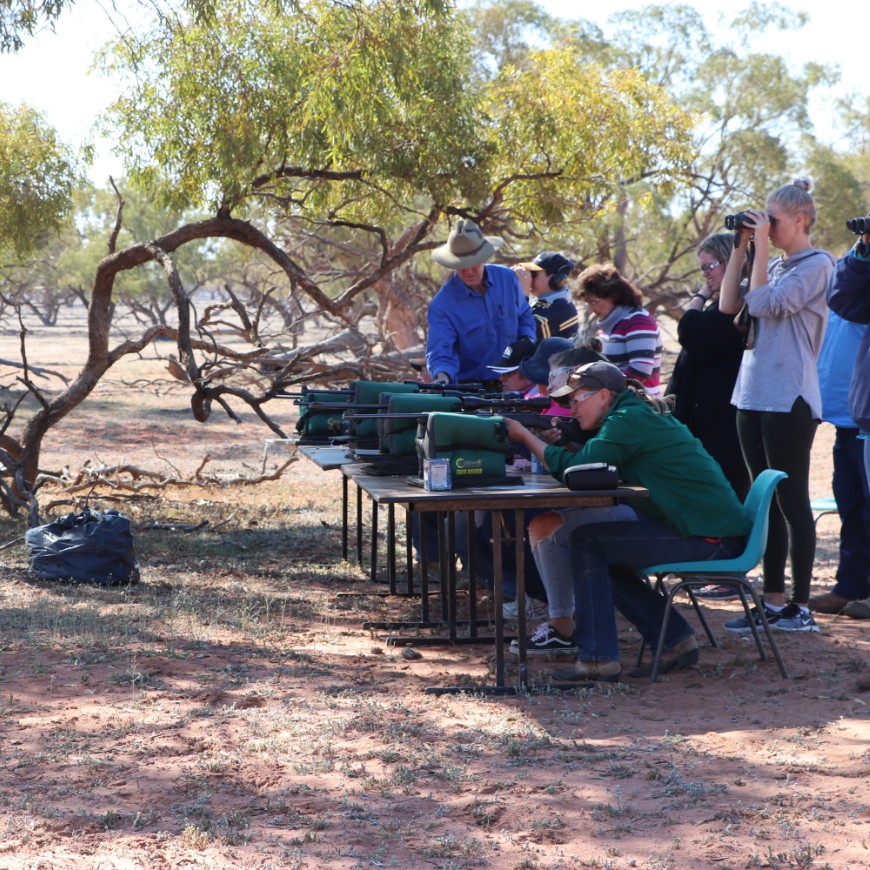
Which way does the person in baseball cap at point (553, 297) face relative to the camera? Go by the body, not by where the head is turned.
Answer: to the viewer's left

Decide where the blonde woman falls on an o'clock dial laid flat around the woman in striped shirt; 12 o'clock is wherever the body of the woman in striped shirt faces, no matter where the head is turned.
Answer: The blonde woman is roughly at 7 o'clock from the woman in striped shirt.

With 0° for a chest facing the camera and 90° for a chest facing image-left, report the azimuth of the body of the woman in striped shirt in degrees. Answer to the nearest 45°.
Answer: approximately 90°

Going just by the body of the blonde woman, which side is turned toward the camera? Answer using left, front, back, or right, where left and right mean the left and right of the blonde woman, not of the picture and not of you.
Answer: left

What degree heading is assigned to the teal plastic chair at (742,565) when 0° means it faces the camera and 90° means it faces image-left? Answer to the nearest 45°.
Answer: approximately 90°

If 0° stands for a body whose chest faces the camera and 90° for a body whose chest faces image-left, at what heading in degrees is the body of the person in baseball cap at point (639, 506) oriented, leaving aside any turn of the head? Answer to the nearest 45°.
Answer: approximately 90°

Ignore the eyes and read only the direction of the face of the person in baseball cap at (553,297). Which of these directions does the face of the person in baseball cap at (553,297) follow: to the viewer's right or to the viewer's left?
to the viewer's left

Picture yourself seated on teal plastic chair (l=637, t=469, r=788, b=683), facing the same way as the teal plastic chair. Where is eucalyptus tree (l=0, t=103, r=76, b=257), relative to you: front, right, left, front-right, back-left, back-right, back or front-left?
front-right

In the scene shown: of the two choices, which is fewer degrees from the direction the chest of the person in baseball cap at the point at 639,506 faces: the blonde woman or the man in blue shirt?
the man in blue shirt

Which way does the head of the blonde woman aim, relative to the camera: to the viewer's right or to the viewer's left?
to the viewer's left
